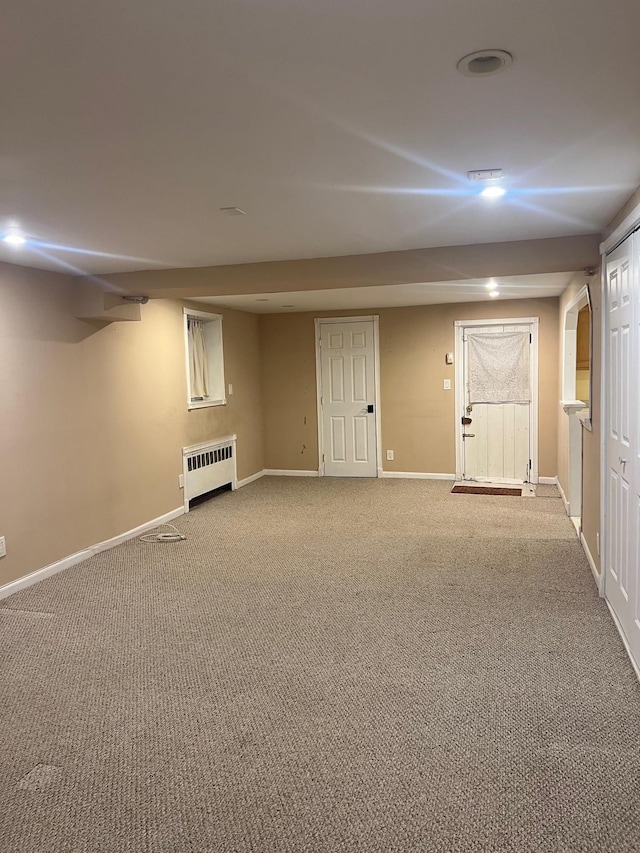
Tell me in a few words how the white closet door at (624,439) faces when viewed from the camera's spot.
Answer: facing to the left of the viewer

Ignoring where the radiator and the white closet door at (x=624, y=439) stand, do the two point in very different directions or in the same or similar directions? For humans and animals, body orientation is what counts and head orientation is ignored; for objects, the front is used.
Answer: very different directions

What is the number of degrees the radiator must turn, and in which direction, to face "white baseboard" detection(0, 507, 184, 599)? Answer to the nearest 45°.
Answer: approximately 90° to its right

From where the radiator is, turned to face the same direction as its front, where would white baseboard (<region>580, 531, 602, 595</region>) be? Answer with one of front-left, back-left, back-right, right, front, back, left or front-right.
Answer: front

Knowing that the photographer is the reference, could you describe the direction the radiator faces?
facing the viewer and to the right of the viewer

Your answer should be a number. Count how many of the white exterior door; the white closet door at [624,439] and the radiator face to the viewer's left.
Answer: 1

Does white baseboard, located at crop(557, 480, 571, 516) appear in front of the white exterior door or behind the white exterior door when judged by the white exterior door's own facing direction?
in front

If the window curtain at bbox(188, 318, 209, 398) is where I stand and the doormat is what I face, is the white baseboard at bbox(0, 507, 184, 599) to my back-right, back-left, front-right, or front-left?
back-right

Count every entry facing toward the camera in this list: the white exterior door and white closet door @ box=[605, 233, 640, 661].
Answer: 1

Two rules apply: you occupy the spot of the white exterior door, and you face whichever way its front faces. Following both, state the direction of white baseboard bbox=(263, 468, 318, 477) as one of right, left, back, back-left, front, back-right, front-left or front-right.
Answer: right

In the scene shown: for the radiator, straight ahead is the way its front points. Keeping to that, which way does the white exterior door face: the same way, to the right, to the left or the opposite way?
to the right

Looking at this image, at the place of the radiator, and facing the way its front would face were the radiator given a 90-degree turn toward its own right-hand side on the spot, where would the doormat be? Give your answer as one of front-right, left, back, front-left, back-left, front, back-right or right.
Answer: back-left

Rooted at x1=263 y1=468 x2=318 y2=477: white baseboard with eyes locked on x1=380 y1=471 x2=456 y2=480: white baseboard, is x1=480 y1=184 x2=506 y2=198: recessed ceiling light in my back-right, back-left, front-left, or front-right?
front-right

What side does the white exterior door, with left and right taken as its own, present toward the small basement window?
right

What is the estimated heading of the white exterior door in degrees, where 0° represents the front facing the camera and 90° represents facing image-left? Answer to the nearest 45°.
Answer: approximately 0°
